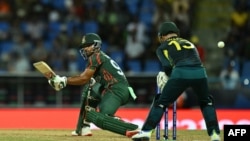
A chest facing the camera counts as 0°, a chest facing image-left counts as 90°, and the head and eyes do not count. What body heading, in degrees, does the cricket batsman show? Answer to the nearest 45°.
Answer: approximately 90°
